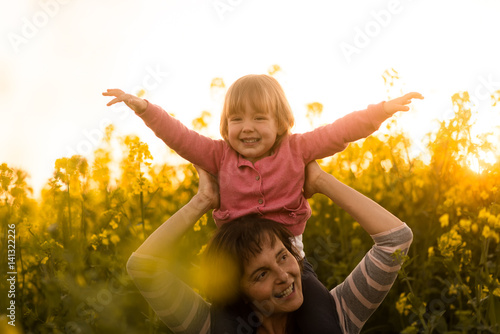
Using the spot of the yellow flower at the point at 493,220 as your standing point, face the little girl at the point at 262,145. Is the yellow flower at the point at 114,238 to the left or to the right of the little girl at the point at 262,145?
right

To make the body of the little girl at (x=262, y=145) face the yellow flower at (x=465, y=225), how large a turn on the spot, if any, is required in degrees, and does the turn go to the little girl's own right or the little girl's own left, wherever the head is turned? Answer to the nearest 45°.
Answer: approximately 135° to the little girl's own left

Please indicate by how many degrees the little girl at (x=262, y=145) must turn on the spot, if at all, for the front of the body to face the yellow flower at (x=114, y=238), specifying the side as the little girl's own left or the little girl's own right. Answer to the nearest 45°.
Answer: approximately 135° to the little girl's own right

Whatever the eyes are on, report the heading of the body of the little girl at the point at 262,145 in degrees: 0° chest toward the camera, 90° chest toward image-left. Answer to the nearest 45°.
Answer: approximately 0°

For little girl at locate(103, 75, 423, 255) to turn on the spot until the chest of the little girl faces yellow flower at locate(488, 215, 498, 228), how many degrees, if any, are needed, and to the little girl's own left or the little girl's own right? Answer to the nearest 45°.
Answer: approximately 90° to the little girl's own left
